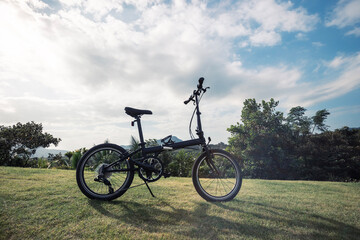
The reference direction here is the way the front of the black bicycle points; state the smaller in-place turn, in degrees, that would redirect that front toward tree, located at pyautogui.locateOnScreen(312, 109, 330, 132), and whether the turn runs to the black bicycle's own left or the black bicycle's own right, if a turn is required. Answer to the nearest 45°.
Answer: approximately 45° to the black bicycle's own left

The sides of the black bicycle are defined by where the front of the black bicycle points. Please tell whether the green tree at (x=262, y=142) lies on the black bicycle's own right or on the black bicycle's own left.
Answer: on the black bicycle's own left

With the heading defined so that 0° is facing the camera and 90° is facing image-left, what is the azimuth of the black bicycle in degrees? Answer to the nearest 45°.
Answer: approximately 270°

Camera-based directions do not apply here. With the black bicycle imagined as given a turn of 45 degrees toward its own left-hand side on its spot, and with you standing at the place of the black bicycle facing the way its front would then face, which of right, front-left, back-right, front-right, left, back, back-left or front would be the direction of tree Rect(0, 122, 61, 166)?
left
